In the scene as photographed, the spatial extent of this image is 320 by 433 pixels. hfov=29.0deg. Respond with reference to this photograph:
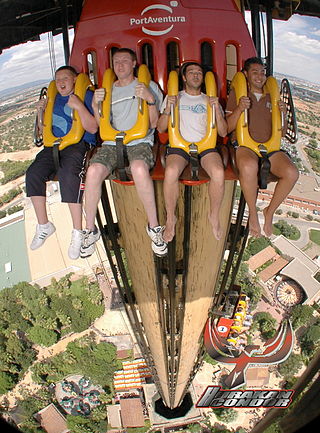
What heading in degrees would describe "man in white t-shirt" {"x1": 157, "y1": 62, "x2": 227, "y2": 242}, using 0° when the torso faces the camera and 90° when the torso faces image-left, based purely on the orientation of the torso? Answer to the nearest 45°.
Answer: approximately 0°

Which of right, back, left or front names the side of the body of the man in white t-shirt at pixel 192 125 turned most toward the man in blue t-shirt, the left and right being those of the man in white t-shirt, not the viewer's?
right

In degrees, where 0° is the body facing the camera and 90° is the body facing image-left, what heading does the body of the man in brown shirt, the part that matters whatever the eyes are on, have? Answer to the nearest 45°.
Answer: approximately 0°
